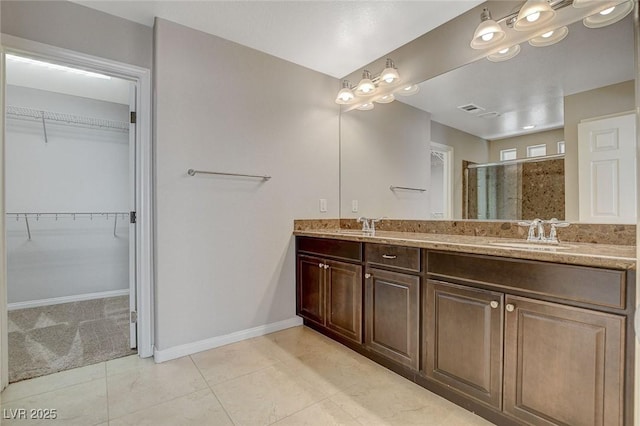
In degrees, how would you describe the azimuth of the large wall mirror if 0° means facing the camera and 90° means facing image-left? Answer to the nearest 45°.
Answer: approximately 45°

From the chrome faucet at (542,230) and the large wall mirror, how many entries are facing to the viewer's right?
0

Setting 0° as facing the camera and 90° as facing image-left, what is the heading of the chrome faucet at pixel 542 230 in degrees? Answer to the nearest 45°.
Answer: approximately 0°

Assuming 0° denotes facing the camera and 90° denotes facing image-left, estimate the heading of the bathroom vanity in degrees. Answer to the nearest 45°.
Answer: approximately 45°
